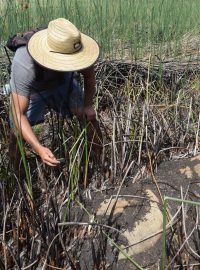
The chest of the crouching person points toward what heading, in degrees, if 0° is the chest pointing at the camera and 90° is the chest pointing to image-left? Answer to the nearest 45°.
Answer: approximately 315°
